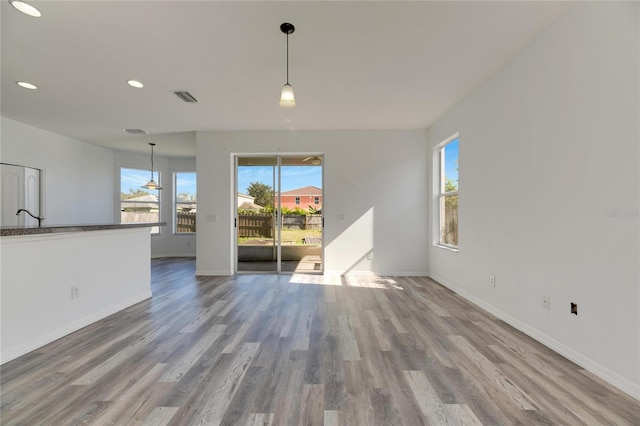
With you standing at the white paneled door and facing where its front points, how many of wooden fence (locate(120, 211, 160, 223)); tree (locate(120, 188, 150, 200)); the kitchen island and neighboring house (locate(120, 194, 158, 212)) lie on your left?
3
